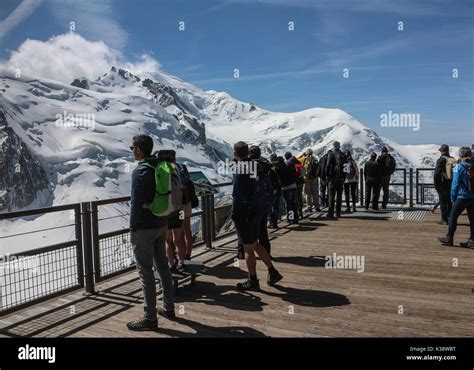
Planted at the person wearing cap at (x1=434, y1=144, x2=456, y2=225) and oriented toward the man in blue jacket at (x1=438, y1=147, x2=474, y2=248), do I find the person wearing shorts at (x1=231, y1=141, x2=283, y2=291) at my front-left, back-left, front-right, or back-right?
front-right

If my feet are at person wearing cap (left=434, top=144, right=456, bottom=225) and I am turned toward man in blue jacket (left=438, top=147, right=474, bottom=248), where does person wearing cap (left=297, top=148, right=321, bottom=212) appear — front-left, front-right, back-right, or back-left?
back-right

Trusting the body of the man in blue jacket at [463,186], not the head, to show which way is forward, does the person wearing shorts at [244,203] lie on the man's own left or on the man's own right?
on the man's own left

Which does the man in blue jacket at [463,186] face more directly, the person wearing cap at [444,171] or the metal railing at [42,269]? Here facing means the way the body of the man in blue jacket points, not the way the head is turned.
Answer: the metal railing

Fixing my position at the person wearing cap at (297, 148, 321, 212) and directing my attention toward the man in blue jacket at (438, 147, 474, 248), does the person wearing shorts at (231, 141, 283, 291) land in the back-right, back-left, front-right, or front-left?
front-right

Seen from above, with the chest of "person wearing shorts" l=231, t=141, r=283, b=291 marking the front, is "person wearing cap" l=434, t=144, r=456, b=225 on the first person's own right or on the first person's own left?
on the first person's own right

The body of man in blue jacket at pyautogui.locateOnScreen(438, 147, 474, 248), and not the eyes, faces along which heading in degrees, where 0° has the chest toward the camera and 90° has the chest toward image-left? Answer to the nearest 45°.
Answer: approximately 90°

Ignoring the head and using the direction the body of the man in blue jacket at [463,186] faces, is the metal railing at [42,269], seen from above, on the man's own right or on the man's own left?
on the man's own left

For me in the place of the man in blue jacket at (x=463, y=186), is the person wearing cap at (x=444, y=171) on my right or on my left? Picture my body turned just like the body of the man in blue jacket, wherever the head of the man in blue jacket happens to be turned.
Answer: on my right
